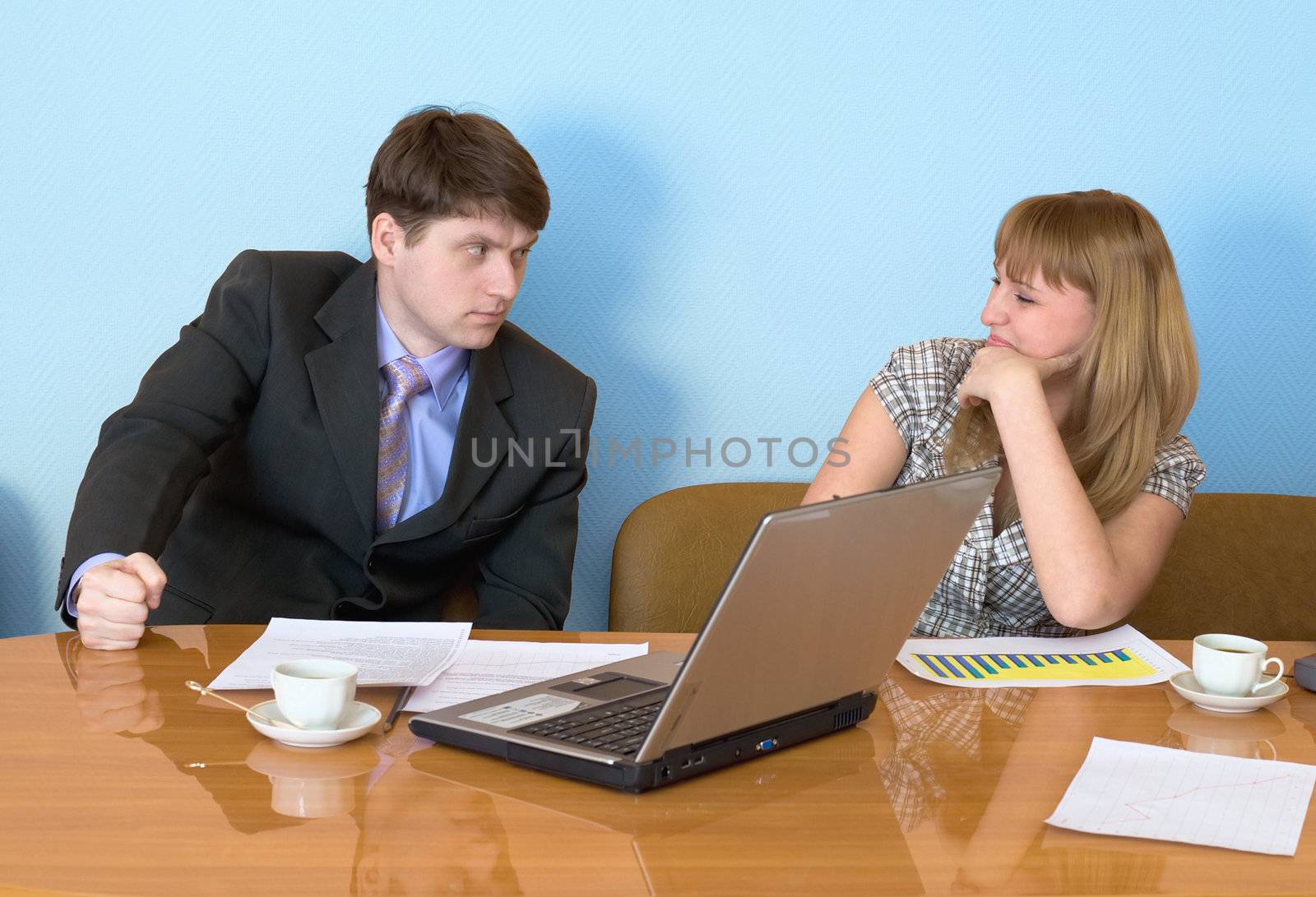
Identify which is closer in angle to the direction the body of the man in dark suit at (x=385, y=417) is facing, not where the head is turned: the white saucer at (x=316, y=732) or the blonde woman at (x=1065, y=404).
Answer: the white saucer

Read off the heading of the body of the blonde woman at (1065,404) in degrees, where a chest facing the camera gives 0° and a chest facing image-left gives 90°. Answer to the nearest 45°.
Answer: approximately 45°

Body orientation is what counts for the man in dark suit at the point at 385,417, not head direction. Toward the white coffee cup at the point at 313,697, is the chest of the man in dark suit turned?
yes

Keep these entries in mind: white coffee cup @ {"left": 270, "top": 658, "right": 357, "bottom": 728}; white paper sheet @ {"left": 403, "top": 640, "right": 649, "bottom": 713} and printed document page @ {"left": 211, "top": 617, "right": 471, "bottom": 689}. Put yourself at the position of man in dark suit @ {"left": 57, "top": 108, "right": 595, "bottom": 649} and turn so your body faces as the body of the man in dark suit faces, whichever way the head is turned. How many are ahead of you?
3

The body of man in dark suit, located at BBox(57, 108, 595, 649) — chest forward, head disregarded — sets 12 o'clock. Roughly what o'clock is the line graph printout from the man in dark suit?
The line graph printout is roughly at 11 o'clock from the man in dark suit.

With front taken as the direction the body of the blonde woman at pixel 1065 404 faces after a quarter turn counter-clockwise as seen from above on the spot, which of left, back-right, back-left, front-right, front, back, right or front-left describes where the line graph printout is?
front-right

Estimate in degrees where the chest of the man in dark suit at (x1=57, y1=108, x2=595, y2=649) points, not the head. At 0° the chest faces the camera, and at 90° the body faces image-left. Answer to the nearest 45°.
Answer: approximately 0°

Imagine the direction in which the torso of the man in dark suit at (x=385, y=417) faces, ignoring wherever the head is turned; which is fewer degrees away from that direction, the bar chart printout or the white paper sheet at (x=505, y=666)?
the white paper sheet

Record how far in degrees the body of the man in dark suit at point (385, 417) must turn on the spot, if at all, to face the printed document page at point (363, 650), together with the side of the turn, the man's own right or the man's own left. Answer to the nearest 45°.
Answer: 0° — they already face it
